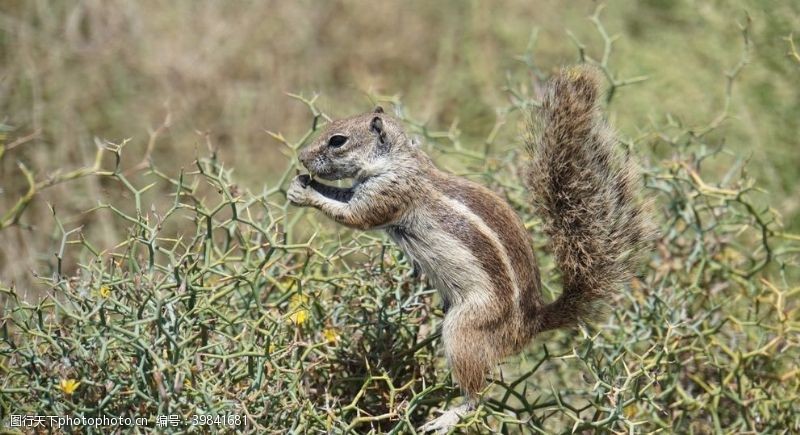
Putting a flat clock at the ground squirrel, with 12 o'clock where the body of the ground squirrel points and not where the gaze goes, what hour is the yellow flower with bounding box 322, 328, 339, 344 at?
The yellow flower is roughly at 12 o'clock from the ground squirrel.

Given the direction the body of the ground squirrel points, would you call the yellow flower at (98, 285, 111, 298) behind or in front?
in front

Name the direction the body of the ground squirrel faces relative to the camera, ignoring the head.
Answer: to the viewer's left

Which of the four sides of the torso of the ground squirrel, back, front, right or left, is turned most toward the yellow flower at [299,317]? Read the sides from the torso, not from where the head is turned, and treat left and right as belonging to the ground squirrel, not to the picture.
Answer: front

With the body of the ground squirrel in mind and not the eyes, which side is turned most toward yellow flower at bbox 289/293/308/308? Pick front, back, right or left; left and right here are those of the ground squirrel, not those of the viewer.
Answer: front
